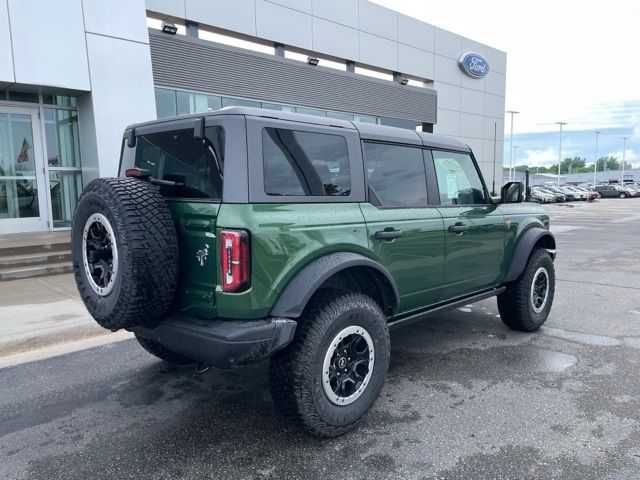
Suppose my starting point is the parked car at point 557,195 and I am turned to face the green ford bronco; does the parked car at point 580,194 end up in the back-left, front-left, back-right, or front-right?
back-left

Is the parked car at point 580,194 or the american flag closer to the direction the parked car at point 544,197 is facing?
the american flag

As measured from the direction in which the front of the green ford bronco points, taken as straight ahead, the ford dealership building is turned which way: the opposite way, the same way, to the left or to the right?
to the right

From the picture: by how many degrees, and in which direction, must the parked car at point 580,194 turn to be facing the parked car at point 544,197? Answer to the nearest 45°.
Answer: approximately 45° to its right

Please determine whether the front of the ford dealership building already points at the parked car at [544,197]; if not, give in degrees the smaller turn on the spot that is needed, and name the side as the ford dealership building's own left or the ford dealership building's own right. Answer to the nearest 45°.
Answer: approximately 90° to the ford dealership building's own left

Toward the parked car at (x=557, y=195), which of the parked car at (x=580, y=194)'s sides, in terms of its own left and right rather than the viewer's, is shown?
right

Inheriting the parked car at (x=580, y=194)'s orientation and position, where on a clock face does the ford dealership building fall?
The ford dealership building is roughly at 2 o'clock from the parked car.

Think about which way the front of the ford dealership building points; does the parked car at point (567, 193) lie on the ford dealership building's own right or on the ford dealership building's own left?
on the ford dealership building's own left

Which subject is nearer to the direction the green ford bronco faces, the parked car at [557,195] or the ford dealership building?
the parked car

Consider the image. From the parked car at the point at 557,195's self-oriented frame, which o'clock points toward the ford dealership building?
The ford dealership building is roughly at 2 o'clock from the parked car.
